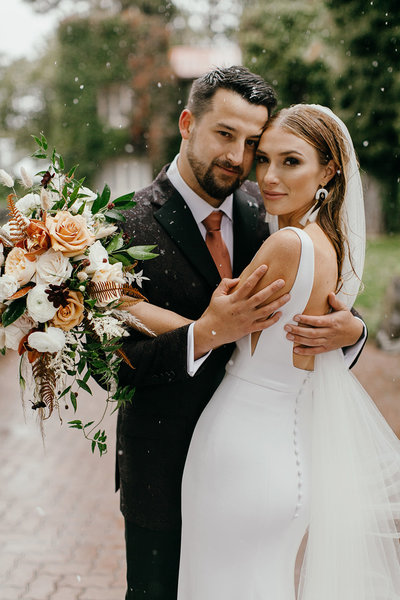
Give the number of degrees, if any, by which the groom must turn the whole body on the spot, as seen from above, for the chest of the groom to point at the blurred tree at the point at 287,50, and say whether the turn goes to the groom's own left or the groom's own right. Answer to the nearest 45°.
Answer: approximately 135° to the groom's own left

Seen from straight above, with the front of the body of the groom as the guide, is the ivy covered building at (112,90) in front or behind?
behind

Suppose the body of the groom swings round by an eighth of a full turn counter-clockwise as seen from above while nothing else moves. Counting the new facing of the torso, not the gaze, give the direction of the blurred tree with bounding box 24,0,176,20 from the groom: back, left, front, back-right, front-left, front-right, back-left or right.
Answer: left

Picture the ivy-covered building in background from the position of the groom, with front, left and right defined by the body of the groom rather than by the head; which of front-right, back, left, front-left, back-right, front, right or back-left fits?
back-left

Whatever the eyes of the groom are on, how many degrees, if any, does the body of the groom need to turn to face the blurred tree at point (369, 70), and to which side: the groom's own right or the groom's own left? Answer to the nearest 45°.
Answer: approximately 135° to the groom's own left

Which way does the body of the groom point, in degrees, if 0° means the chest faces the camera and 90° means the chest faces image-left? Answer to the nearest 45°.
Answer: approximately 315°
